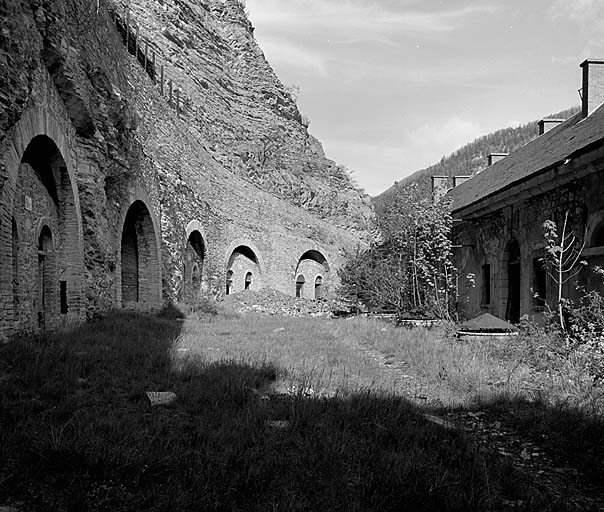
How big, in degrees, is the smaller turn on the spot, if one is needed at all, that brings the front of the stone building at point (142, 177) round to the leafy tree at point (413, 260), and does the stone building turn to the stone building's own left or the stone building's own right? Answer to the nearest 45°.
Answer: approximately 45° to the stone building's own left

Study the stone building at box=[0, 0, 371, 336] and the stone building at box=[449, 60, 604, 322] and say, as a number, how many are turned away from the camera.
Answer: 0

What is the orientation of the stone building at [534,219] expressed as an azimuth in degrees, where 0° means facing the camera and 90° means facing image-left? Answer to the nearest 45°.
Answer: approximately 45°

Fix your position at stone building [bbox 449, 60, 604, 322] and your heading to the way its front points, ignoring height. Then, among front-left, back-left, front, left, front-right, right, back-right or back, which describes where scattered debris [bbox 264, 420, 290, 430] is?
front-left

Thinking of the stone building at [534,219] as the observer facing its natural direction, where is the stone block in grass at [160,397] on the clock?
The stone block in grass is roughly at 11 o'clock from the stone building.

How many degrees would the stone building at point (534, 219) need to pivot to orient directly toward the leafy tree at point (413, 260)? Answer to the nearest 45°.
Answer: approximately 90° to its right

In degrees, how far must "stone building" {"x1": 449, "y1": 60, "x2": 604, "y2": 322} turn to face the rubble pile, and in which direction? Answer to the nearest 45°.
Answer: approximately 90° to its right

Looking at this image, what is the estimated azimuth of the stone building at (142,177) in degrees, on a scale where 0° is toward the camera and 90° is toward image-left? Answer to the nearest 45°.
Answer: approximately 315°

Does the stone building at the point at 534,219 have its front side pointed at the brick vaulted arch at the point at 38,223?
yes

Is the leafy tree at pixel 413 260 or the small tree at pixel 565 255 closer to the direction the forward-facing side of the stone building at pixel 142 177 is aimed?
the small tree
